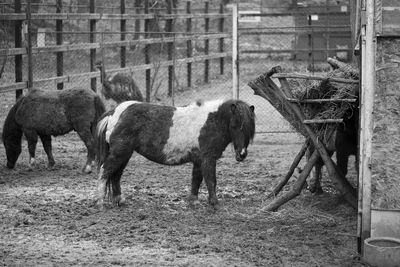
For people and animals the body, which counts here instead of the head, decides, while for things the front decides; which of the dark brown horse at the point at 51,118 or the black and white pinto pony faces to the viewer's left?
the dark brown horse

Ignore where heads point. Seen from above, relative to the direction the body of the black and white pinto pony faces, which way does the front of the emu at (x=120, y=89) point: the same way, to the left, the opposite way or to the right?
the opposite way

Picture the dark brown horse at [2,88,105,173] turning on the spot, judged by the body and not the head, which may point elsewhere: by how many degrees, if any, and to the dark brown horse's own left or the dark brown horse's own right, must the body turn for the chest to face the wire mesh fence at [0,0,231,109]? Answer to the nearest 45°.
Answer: approximately 90° to the dark brown horse's own right

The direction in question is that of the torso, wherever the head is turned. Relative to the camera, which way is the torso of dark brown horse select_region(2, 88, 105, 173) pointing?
to the viewer's left

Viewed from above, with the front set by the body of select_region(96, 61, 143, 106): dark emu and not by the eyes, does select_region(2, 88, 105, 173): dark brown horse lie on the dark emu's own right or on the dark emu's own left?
on the dark emu's own left

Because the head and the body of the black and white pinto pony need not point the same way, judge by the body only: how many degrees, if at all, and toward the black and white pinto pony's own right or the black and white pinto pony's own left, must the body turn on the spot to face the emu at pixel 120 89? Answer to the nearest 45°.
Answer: approximately 90° to the black and white pinto pony's own left

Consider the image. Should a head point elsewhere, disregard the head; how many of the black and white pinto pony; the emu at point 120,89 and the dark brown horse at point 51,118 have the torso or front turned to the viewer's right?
1

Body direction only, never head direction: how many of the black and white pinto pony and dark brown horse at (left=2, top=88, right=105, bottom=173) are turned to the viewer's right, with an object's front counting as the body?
1

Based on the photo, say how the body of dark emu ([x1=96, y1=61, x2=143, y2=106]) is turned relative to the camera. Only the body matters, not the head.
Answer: to the viewer's left

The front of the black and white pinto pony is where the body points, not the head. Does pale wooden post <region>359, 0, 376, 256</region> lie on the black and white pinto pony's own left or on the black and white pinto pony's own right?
on the black and white pinto pony's own right

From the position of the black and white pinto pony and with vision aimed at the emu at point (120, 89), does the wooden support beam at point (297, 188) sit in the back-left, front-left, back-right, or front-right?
back-right

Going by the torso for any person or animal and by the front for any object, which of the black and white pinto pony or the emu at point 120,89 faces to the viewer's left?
the emu

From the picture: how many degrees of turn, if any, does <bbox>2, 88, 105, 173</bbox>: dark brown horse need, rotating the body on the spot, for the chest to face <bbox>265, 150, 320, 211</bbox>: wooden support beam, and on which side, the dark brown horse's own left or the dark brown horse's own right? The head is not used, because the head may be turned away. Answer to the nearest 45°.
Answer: approximately 135° to the dark brown horse's own left

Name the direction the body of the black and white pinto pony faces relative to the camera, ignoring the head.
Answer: to the viewer's right
